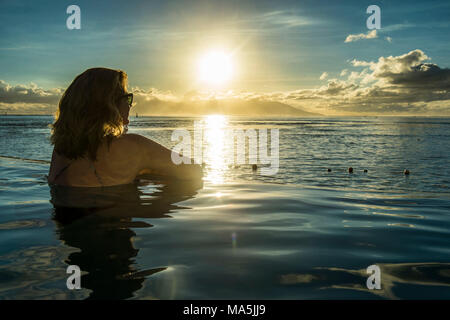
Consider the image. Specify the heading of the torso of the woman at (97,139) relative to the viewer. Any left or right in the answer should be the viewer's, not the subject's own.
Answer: facing away from the viewer and to the right of the viewer

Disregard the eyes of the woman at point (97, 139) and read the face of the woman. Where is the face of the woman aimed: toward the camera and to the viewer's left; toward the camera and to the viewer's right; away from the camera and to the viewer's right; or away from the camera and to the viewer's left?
away from the camera and to the viewer's right
